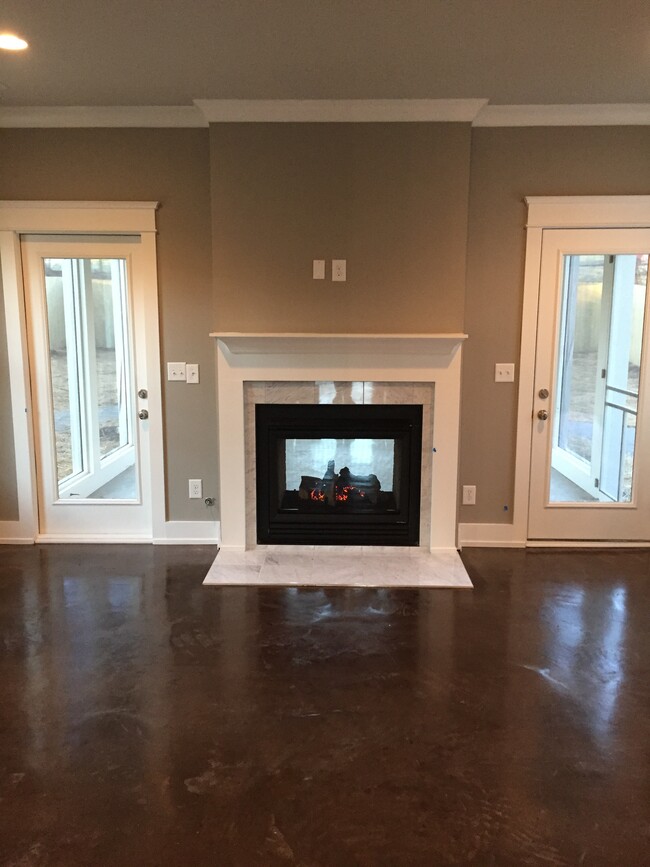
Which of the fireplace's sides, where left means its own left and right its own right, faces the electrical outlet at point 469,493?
left

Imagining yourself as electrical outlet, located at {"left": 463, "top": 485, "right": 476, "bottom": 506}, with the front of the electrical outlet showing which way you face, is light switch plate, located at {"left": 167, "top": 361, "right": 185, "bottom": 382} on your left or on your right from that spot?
on your right

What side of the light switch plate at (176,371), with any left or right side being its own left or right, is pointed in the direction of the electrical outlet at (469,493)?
left

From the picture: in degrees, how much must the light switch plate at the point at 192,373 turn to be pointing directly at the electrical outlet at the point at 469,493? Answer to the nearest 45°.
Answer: approximately 90° to its left

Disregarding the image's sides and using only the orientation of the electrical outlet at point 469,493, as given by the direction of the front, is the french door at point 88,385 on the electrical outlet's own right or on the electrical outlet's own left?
on the electrical outlet's own right
